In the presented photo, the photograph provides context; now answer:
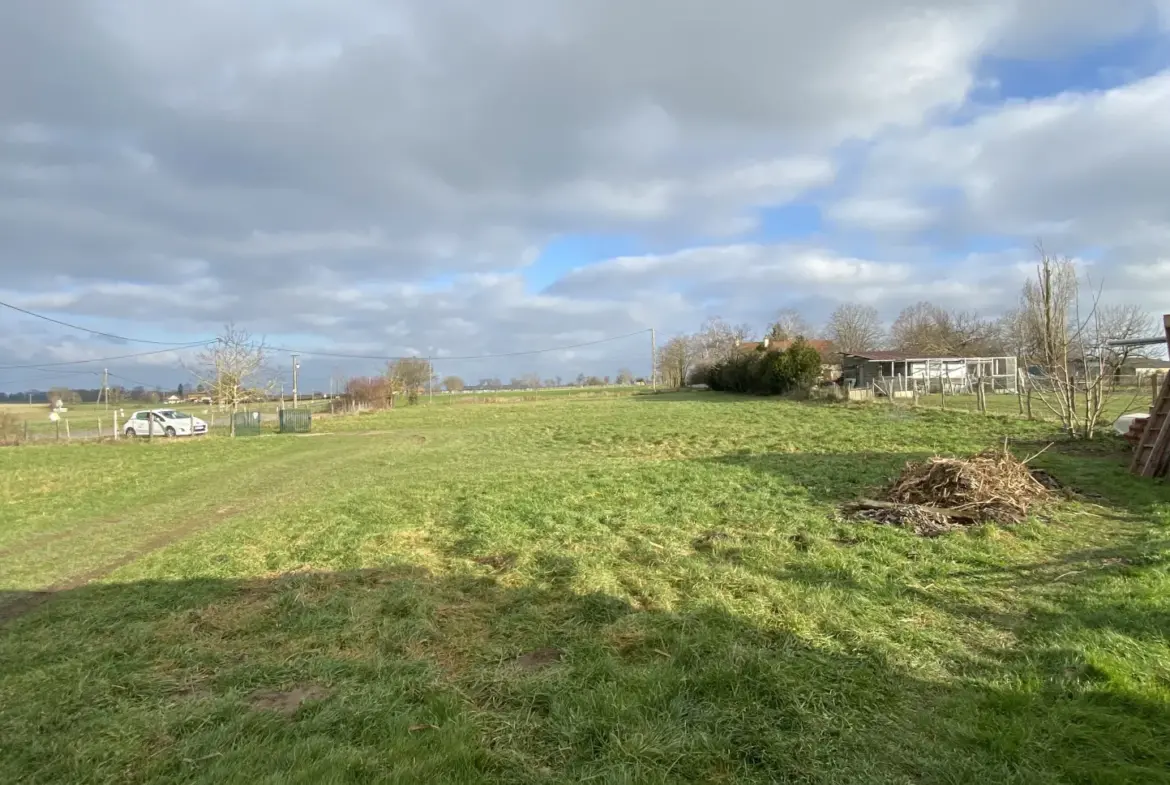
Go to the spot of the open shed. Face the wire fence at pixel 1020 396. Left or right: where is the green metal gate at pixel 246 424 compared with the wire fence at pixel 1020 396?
right

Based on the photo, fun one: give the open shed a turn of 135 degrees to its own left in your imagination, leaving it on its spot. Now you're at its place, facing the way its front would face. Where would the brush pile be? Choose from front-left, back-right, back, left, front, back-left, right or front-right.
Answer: back-right

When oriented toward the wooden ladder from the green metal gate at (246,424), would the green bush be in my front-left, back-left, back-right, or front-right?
front-left

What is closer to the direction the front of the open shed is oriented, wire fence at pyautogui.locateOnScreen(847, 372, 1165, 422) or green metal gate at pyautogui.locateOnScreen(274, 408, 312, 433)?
the wire fence

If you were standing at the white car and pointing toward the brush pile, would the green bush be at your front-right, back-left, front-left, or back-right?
front-left

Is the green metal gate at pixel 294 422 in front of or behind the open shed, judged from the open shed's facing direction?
in front

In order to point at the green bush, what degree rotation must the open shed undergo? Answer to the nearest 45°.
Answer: approximately 45° to its right

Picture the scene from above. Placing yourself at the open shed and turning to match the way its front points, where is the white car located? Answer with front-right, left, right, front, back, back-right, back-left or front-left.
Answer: front-right

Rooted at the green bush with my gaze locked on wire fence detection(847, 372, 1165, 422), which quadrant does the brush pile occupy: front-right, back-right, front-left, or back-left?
front-right

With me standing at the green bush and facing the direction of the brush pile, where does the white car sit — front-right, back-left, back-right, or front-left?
front-right

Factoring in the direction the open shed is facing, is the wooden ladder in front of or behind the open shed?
in front

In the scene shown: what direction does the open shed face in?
toward the camera

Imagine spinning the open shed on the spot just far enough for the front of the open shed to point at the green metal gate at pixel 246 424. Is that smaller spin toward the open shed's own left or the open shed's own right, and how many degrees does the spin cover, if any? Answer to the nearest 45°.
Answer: approximately 45° to the open shed's own right

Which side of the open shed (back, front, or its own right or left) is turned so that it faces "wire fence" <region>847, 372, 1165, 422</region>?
front
